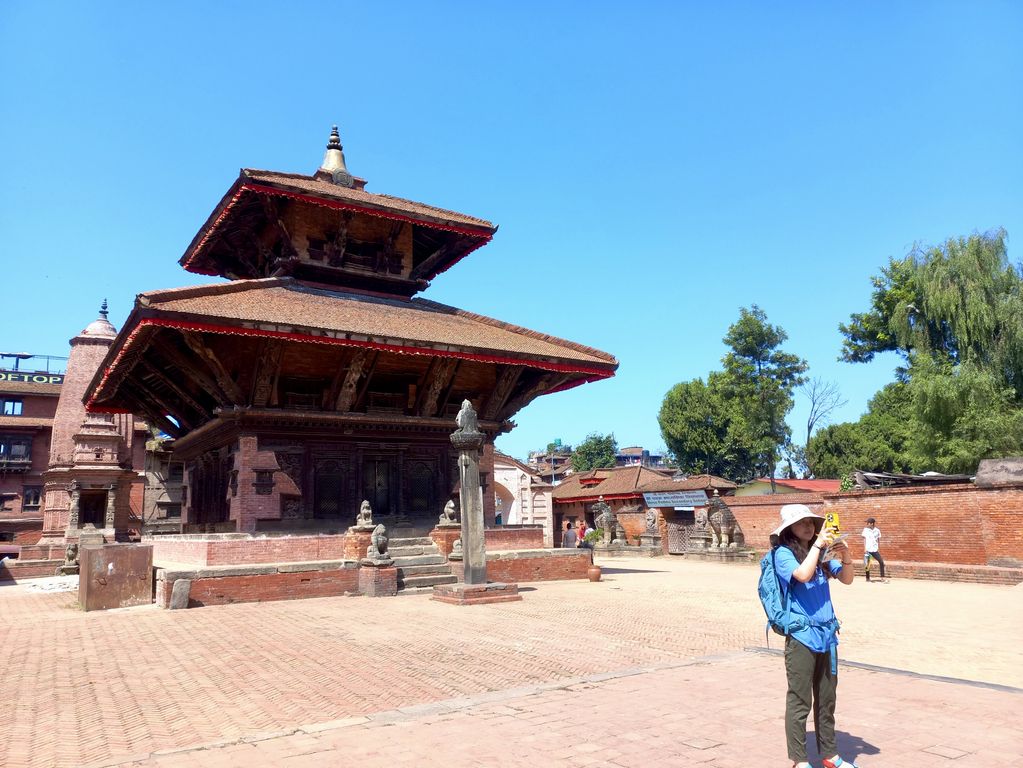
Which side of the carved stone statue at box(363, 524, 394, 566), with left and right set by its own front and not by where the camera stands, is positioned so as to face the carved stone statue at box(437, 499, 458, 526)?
left

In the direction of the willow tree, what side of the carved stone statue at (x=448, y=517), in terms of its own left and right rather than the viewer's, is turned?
left

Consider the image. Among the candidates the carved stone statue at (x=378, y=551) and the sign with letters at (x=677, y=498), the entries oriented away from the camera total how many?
0

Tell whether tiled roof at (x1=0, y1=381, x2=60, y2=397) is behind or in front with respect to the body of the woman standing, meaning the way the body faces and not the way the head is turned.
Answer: behind

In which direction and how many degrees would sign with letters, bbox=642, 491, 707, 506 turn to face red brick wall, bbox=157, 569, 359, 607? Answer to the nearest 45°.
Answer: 0° — it already faces it

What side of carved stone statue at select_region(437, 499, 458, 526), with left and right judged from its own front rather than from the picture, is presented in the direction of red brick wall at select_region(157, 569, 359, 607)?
right

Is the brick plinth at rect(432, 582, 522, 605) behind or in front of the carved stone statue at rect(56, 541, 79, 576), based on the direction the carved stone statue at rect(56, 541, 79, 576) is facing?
in front

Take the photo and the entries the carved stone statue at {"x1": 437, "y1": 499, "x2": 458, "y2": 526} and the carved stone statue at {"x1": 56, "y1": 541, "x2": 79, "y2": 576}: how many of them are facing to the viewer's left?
0

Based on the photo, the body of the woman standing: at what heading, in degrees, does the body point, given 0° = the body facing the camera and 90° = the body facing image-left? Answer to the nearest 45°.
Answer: approximately 315°

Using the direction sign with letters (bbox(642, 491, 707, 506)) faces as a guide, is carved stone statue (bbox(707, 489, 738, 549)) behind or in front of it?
in front

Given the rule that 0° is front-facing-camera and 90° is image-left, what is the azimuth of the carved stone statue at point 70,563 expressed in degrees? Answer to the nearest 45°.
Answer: approximately 315°
